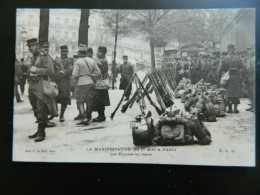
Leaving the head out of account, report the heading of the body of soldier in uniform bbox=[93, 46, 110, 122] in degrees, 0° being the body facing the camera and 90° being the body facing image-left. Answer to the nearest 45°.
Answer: approximately 90°

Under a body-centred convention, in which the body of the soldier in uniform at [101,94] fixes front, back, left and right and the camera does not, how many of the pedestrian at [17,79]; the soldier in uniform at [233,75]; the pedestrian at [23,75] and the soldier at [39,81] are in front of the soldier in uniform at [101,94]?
3

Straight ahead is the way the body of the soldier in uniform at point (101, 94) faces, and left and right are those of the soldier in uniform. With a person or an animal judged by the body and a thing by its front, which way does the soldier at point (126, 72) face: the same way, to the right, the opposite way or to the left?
to the left

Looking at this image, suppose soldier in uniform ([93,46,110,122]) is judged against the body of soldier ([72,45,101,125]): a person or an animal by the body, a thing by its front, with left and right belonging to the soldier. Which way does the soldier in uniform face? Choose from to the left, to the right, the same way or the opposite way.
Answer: to the left

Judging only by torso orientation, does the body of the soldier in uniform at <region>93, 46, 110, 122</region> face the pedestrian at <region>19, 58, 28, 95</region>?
no

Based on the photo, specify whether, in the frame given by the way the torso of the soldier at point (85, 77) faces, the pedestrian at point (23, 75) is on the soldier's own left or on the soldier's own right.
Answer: on the soldier's own left

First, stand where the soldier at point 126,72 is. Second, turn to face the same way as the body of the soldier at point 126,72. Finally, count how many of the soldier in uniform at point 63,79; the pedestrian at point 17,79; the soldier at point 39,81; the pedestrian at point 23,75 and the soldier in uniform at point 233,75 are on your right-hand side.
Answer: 4

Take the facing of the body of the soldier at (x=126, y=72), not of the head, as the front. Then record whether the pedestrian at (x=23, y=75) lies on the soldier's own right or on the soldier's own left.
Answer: on the soldier's own right

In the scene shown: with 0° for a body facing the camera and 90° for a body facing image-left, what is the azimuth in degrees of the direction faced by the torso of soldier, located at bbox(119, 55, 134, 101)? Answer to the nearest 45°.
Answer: approximately 0°

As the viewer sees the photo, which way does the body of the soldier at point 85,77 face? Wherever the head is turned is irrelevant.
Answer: away from the camera

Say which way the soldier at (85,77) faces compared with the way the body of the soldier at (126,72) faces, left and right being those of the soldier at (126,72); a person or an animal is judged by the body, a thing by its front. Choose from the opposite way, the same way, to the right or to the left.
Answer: the opposite way

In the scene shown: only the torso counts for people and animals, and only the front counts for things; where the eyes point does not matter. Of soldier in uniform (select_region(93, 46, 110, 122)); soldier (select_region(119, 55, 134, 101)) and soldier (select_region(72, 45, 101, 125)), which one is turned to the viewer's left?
the soldier in uniform

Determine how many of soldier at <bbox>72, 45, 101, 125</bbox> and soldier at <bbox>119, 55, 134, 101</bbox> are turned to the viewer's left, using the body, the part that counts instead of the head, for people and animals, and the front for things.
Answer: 0

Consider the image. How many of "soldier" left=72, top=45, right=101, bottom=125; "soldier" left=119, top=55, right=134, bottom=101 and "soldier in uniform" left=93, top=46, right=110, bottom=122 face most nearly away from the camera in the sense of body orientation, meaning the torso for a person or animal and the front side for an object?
1
